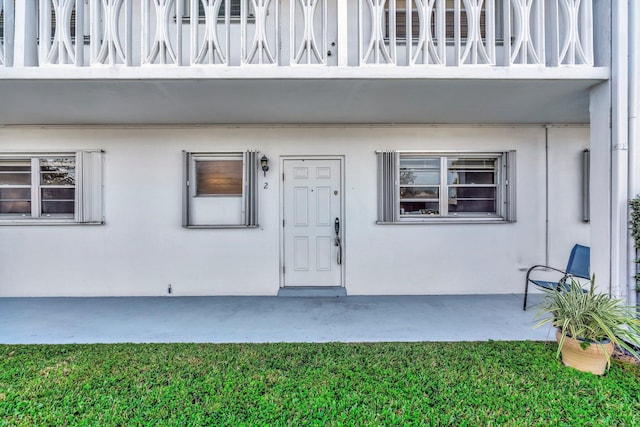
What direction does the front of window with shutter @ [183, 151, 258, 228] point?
toward the camera

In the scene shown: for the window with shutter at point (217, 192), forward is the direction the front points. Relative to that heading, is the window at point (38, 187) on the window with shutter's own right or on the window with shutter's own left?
on the window with shutter's own right

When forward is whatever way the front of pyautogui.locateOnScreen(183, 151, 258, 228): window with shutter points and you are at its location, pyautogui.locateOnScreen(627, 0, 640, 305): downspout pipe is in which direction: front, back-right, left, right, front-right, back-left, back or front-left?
front-left

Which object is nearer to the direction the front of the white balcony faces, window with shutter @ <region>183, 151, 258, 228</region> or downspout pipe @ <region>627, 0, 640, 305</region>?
the downspout pipe

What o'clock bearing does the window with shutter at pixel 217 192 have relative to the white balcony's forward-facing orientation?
The window with shutter is roughly at 5 o'clock from the white balcony.

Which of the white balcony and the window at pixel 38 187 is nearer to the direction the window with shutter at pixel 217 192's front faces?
the white balcony

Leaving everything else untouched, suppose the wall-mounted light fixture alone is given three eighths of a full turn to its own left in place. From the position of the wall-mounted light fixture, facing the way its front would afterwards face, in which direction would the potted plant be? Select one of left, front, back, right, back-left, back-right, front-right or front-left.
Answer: right

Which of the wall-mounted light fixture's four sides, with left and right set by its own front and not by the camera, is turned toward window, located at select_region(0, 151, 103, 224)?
right

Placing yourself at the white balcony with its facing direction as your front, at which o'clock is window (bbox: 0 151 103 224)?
The window is roughly at 4 o'clock from the white balcony.

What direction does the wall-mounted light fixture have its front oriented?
toward the camera

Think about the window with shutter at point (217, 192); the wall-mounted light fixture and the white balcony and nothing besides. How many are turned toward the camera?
3

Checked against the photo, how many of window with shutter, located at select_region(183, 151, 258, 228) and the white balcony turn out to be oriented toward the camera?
2
